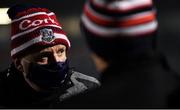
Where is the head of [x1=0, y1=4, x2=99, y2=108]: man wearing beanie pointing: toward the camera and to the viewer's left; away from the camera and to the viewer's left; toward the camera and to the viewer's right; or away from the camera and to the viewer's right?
toward the camera and to the viewer's right

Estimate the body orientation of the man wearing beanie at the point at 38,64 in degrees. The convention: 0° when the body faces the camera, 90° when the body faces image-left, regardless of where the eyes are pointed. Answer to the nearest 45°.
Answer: approximately 315°
